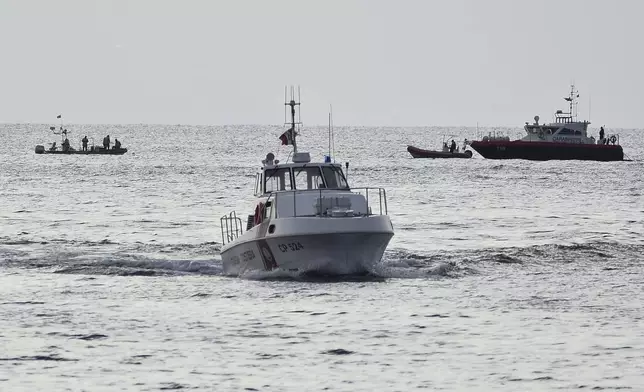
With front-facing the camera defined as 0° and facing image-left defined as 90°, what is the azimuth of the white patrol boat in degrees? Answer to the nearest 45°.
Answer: approximately 315°
